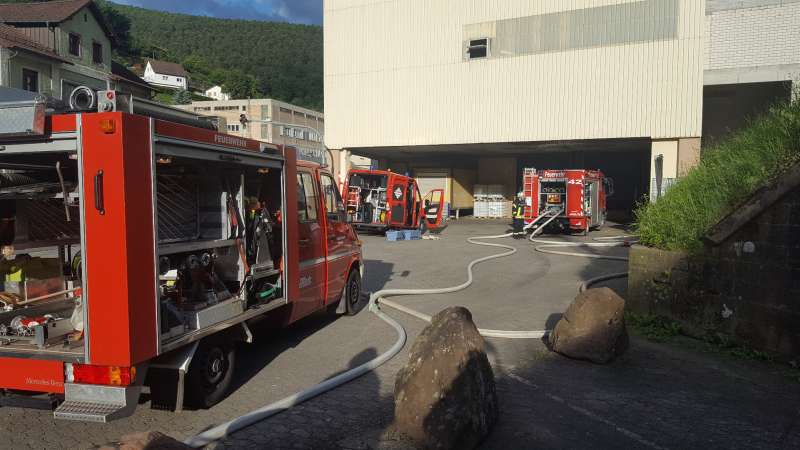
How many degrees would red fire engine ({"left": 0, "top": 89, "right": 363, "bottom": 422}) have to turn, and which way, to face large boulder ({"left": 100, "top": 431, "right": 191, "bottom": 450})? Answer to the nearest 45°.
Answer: approximately 135° to its right

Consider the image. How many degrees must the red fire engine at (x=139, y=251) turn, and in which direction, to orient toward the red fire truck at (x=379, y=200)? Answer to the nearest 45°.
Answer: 0° — it already faces it

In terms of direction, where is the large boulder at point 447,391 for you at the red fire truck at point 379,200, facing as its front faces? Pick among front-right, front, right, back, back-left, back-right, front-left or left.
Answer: back-right

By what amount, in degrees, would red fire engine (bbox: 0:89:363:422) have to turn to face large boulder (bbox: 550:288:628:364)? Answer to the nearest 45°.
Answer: approximately 45° to its right

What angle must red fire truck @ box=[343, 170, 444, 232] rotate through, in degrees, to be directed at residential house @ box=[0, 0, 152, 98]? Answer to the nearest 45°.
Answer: approximately 90° to its left

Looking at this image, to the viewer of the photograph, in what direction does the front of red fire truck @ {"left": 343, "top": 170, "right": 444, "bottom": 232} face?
facing away from the viewer and to the right of the viewer

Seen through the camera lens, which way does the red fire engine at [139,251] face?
facing away from the viewer and to the right of the viewer

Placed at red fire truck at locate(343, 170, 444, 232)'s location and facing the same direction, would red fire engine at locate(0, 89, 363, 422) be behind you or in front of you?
behind
